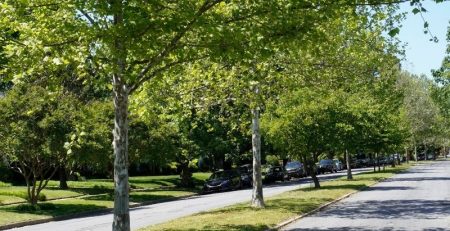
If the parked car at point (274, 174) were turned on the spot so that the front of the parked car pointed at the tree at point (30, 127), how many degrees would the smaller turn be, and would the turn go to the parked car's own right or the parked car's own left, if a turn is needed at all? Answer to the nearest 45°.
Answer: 0° — it already faces it

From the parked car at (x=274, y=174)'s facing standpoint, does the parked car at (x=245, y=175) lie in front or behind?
in front

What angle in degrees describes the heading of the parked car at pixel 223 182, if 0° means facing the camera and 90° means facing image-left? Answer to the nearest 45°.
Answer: approximately 45°

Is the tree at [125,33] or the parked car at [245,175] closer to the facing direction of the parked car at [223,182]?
the tree

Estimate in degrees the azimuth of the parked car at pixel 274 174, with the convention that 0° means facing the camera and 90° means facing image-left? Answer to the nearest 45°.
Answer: approximately 45°

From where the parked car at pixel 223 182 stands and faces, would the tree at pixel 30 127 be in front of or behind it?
in front

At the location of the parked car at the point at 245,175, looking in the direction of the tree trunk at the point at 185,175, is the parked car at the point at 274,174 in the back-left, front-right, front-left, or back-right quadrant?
back-right

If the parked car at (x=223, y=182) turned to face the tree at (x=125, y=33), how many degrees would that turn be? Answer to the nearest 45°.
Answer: approximately 45° to its left

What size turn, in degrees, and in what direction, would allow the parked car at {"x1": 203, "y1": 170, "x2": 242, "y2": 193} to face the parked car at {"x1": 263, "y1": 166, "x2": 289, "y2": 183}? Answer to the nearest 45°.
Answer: approximately 180°

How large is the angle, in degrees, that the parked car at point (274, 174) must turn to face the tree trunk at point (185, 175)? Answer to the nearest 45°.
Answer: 0° — it already faces it
